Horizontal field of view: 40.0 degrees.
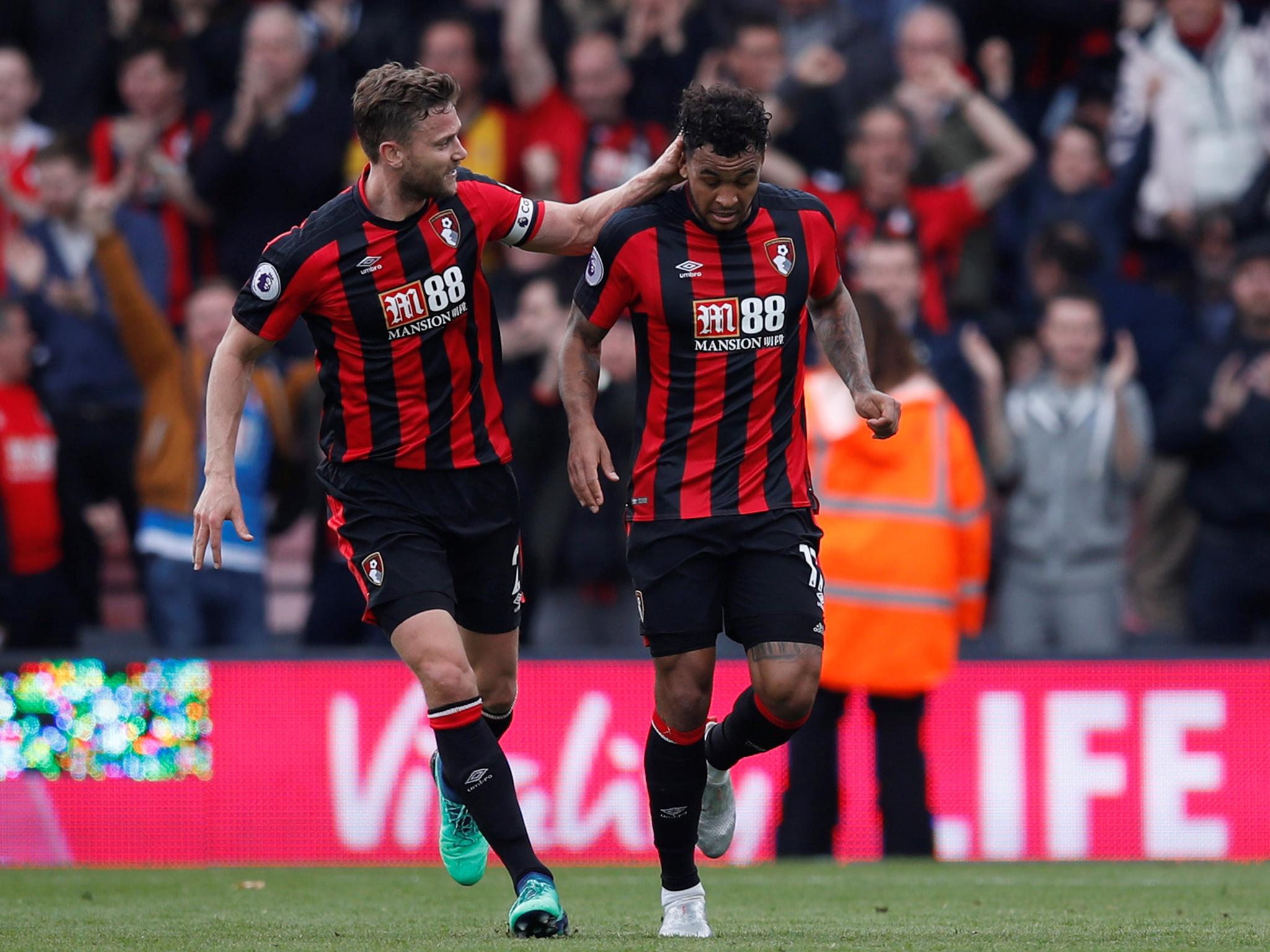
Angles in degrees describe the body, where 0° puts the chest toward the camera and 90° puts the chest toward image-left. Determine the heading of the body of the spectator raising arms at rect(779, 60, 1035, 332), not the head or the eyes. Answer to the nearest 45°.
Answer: approximately 0°

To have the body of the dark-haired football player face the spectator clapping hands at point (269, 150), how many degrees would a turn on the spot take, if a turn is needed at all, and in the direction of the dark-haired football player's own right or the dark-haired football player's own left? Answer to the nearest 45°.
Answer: approximately 135° to the dark-haired football player's own right

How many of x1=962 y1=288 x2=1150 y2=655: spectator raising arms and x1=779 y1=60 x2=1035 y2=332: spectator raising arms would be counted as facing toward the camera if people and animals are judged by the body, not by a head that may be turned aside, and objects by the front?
2

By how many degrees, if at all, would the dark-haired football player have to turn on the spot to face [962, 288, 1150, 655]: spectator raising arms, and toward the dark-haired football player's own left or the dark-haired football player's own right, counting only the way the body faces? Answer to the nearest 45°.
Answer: approximately 135° to the dark-haired football player's own left

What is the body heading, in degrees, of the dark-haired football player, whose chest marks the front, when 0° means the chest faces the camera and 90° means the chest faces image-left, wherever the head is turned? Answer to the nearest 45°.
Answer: approximately 0°
